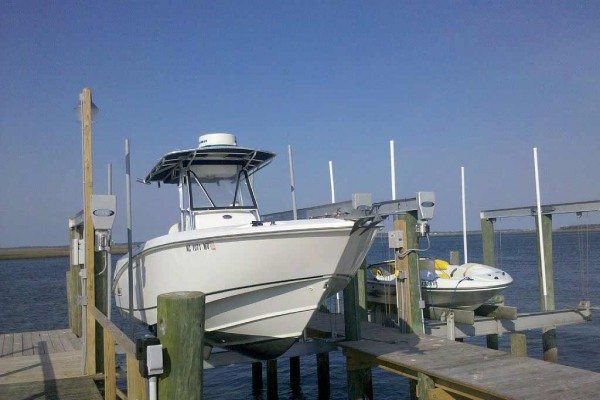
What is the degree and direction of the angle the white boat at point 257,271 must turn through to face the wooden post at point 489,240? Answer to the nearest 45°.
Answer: approximately 90° to its left

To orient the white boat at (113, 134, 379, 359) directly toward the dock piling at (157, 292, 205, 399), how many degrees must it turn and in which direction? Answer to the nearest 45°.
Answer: approximately 45° to its right

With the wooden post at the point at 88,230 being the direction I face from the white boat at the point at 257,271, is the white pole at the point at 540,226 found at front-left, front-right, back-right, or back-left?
back-right

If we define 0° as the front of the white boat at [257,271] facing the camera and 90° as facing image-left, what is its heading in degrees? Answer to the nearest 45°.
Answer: approximately 315°

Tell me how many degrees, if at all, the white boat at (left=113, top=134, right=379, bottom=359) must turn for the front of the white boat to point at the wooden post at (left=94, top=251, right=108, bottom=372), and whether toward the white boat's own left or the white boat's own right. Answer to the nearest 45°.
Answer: approximately 135° to the white boat's own right

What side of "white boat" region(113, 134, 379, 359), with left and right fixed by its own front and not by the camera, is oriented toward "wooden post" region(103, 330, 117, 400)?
right
